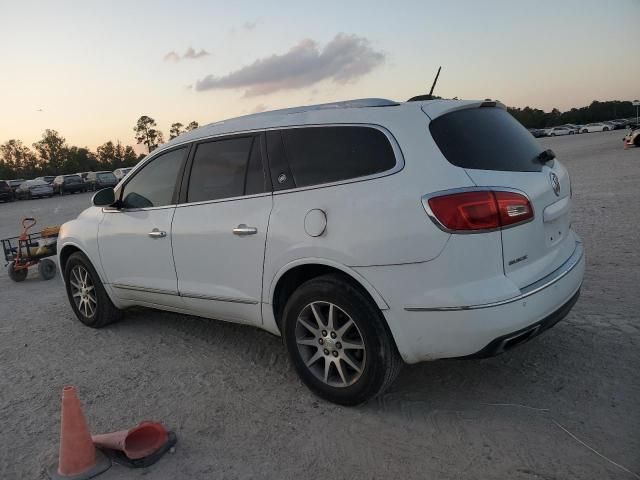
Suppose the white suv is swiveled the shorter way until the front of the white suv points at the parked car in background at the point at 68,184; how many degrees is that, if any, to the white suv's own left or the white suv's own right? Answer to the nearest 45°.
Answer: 0° — it already faces it

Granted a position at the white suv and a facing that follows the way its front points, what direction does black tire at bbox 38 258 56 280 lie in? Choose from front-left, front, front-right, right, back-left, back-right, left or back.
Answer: front

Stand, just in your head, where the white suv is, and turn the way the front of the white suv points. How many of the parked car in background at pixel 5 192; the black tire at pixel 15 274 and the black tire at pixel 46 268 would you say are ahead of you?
3

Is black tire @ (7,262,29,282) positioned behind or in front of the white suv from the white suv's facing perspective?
in front

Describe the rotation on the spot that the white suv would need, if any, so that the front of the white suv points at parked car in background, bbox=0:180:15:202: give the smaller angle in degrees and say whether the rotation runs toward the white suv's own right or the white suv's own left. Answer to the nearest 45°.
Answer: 0° — it already faces it

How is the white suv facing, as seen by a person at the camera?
facing away from the viewer and to the left of the viewer

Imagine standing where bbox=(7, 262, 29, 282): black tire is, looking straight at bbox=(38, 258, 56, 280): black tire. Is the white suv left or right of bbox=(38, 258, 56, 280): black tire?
right

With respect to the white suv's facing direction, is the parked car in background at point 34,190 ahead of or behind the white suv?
ahead
